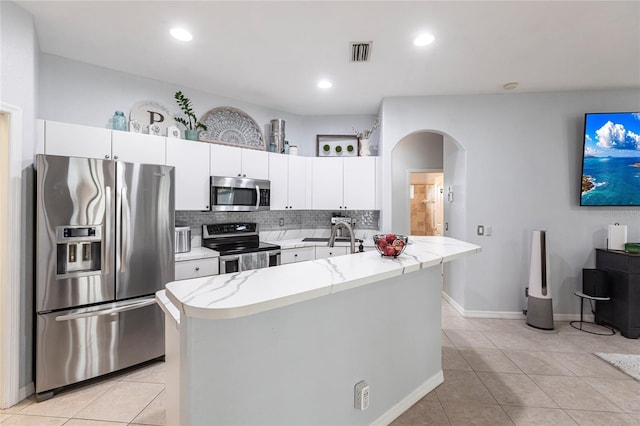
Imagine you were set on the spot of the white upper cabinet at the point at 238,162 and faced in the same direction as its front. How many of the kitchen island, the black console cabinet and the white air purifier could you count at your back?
0

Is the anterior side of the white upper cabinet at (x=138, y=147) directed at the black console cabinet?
no

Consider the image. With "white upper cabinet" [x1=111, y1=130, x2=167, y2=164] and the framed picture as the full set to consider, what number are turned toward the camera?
2

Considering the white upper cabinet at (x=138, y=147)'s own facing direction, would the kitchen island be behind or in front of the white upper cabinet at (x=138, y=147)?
in front

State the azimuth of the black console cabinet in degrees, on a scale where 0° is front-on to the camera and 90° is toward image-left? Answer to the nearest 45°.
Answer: approximately 45°

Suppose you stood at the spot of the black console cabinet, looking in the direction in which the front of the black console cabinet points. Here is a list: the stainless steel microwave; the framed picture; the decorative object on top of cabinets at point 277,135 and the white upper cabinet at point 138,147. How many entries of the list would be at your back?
0

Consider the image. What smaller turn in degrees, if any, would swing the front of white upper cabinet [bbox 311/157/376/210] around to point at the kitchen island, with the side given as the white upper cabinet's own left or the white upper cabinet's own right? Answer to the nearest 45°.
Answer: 0° — it already faces it

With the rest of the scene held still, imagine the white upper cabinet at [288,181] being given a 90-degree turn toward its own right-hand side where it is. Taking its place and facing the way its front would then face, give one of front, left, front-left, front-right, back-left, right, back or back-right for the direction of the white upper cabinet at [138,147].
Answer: front

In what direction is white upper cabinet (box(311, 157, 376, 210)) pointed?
toward the camera

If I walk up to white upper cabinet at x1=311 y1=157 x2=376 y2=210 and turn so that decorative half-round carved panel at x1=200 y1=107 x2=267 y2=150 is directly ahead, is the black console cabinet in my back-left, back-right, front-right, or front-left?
back-left

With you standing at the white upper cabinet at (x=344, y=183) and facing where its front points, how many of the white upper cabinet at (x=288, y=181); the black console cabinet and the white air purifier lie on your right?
1
